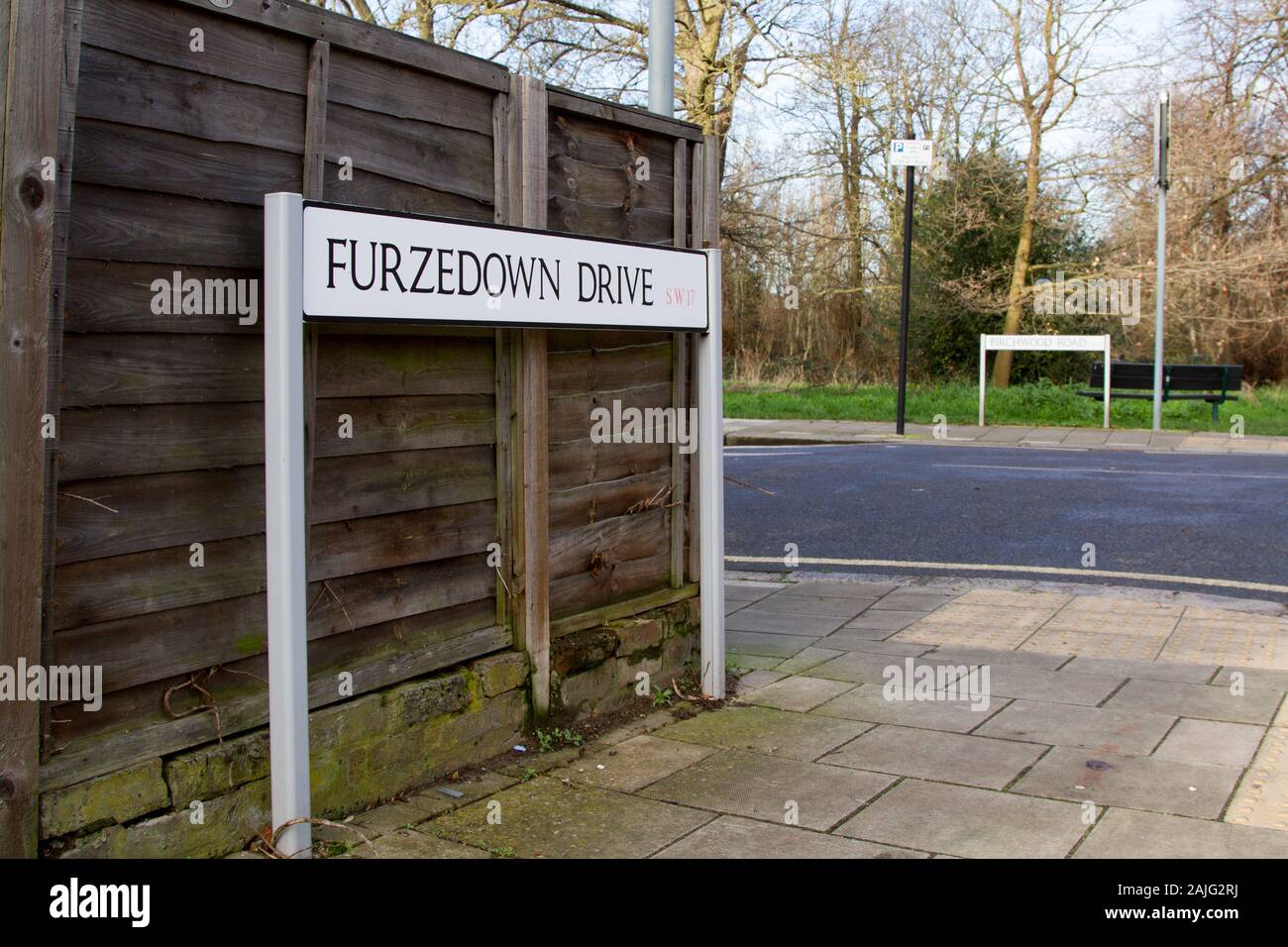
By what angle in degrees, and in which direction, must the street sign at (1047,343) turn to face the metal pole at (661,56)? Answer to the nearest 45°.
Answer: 0° — it already faces it

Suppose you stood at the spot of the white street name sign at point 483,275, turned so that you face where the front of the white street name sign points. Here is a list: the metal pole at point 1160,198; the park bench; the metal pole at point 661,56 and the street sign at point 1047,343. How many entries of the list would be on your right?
0

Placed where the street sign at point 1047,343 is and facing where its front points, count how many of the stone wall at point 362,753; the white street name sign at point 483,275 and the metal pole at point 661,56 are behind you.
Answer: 0

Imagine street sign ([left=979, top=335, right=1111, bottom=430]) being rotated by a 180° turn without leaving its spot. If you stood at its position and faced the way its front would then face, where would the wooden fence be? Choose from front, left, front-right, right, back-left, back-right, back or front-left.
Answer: back

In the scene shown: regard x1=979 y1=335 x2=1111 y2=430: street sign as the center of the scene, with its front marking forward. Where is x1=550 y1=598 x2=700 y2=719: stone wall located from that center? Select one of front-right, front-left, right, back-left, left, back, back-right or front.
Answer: front

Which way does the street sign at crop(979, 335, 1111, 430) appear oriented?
toward the camera

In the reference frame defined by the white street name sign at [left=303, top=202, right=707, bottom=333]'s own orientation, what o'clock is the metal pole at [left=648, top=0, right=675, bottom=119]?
The metal pole is roughly at 8 o'clock from the white street name sign.

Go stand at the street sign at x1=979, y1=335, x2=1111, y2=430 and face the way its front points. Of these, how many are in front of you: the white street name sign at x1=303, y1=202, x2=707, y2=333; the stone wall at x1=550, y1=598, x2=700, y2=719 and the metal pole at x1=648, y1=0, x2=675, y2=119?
3

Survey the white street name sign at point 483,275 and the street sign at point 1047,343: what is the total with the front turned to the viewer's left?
0

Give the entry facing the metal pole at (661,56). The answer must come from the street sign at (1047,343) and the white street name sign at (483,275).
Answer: the street sign
